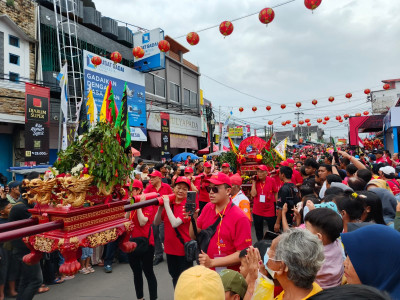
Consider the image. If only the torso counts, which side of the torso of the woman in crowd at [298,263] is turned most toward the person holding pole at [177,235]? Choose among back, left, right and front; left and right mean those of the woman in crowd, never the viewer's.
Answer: front

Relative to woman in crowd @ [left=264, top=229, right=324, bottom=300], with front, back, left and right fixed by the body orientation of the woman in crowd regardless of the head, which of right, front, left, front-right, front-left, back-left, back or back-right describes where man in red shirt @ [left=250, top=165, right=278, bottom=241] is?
front-right

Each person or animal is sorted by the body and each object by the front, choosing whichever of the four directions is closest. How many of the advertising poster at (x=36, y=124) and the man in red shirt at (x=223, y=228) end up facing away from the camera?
0

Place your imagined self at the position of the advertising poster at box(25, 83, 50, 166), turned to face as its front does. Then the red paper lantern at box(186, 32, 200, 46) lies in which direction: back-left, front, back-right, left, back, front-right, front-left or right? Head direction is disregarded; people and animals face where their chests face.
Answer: front

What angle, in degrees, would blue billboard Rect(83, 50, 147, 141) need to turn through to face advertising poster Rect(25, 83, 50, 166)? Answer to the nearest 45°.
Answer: approximately 90° to its right

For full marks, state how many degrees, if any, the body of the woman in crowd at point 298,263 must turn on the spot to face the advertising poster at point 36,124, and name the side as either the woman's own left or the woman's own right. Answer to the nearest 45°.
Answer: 0° — they already face it

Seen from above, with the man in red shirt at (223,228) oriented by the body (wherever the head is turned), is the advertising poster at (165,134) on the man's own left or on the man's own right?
on the man's own right

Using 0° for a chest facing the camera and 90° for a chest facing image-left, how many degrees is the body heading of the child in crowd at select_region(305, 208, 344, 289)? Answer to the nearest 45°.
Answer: approximately 135°

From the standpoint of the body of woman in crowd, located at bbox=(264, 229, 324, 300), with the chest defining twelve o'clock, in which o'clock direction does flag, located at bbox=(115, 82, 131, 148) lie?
The flag is roughly at 11 o'clock from the woman in crowd.

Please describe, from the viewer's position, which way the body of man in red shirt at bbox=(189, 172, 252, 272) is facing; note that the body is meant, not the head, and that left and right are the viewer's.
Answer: facing the viewer and to the left of the viewer

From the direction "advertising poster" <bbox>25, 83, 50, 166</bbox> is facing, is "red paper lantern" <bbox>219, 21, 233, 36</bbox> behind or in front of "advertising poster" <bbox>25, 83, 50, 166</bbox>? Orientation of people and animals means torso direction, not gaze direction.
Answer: in front

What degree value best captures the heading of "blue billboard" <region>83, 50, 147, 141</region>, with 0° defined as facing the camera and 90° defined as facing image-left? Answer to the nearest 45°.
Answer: approximately 315°

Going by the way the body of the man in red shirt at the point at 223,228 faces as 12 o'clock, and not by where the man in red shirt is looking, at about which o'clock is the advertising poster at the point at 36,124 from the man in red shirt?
The advertising poster is roughly at 3 o'clock from the man in red shirt.

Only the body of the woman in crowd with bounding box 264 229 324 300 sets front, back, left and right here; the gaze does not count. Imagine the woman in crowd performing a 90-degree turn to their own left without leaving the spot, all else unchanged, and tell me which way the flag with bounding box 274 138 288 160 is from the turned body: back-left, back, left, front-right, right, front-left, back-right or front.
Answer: back-right

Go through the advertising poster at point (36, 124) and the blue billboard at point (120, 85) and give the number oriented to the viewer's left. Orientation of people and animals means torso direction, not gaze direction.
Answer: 0
